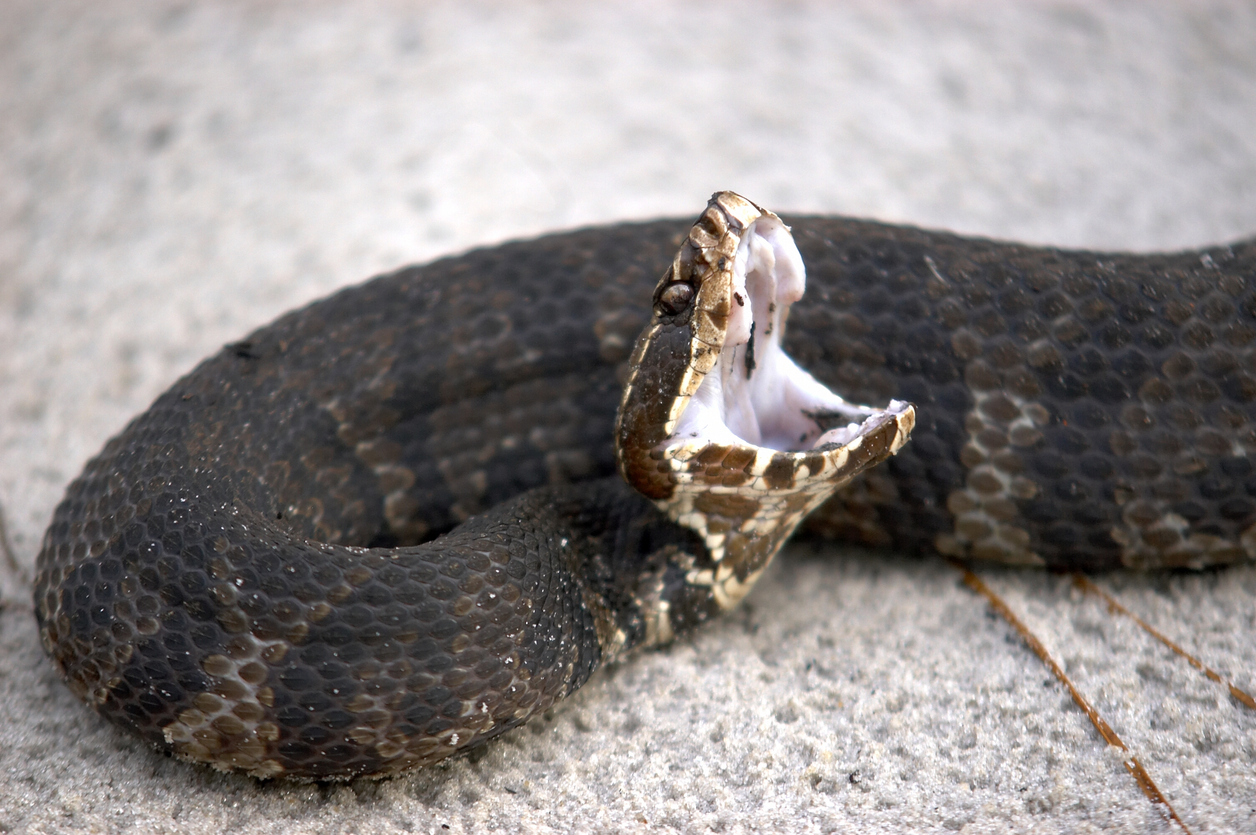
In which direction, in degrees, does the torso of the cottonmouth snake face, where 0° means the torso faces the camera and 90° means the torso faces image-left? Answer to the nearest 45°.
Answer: approximately 270°
